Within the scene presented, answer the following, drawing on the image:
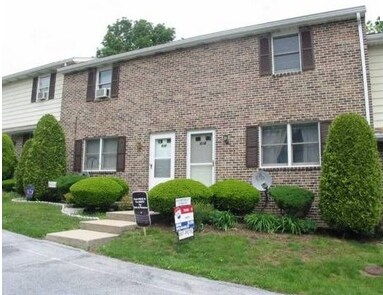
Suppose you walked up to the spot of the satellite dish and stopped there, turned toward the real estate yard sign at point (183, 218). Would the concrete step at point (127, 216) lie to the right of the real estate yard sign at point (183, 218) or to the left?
right

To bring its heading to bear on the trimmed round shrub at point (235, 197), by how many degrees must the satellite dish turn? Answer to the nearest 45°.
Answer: approximately 45° to its right

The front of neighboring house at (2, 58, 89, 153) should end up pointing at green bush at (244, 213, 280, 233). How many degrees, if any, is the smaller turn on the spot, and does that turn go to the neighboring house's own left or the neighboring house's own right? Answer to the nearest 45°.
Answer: approximately 90° to the neighboring house's own left

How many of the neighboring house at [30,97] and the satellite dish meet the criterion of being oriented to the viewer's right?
0

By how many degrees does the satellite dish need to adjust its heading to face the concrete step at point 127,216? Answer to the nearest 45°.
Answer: approximately 90° to its right

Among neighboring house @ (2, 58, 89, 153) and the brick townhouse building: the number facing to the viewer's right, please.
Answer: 0

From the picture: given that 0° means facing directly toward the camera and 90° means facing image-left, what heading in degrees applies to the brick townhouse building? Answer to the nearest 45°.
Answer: approximately 45°

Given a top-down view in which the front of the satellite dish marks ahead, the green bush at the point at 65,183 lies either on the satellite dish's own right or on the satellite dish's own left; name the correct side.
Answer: on the satellite dish's own right

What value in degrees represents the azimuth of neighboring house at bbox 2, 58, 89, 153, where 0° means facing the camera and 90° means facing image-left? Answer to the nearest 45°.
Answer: approximately 45°

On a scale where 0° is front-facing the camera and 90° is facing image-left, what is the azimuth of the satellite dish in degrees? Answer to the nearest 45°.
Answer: approximately 0°

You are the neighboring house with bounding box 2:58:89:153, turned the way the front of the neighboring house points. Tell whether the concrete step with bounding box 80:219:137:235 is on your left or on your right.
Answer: on your left

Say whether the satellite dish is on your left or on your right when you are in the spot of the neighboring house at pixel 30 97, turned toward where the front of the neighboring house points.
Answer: on your left
